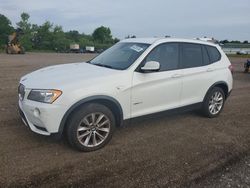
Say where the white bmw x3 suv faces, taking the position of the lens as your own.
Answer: facing the viewer and to the left of the viewer
